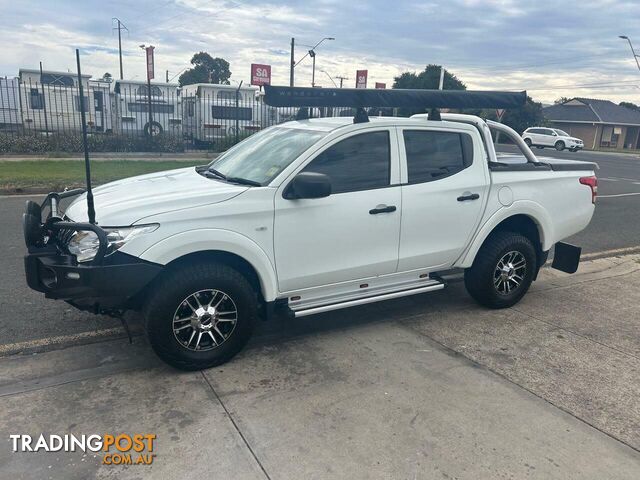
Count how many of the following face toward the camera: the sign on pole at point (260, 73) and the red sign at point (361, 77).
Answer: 2

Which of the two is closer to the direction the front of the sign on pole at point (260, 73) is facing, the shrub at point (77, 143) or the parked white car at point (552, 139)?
the shrub

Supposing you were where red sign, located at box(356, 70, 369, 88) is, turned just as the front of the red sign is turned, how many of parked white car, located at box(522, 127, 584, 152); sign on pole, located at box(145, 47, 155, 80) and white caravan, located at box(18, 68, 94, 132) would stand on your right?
2

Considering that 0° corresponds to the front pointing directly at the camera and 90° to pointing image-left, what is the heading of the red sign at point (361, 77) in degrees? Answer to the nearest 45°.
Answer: approximately 0°

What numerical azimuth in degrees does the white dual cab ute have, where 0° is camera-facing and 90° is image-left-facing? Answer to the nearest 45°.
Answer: approximately 45°
